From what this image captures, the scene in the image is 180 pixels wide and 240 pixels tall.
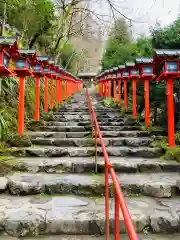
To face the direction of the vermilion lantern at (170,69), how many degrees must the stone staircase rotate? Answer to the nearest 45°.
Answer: approximately 135° to its left

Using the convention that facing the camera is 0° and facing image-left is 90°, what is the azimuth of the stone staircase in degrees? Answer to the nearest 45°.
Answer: approximately 0°
